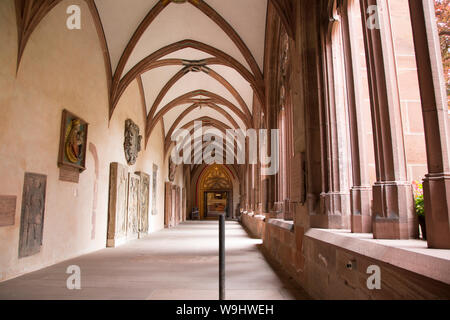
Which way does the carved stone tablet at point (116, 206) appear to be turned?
to the viewer's right

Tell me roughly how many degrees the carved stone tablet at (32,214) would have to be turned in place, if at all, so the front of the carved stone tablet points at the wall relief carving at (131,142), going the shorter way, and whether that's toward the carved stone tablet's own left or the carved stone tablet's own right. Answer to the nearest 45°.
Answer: approximately 90° to the carved stone tablet's own left

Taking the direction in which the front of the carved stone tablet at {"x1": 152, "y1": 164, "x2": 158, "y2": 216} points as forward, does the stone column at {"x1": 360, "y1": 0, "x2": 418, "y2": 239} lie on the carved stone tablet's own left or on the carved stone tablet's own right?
on the carved stone tablet's own right

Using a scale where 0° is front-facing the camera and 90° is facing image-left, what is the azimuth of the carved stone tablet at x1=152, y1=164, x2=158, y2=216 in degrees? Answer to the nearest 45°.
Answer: approximately 270°

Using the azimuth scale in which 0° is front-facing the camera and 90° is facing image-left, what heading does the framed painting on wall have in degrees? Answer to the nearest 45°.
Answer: approximately 315°

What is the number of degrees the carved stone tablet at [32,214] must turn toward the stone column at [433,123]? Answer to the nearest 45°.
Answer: approximately 45° to its right

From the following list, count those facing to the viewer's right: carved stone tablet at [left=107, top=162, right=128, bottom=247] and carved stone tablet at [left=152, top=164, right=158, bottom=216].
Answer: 2

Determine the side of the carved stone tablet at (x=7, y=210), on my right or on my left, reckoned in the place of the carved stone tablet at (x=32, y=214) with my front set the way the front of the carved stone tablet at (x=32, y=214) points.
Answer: on my right

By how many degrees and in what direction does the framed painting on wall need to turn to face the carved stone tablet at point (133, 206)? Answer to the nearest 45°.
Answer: approximately 90° to its left
